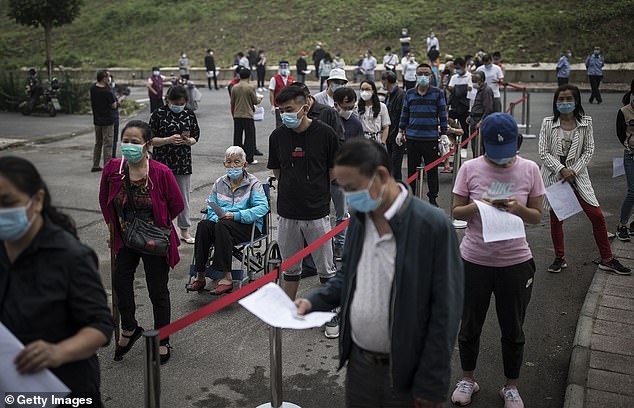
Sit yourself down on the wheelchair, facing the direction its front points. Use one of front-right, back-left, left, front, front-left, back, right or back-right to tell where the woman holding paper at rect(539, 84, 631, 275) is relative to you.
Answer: back-left

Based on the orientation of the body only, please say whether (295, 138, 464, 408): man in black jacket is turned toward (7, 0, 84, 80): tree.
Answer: no

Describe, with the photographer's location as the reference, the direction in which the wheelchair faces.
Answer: facing the viewer and to the left of the viewer

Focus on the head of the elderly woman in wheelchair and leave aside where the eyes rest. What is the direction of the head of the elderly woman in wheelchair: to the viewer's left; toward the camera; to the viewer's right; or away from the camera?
toward the camera

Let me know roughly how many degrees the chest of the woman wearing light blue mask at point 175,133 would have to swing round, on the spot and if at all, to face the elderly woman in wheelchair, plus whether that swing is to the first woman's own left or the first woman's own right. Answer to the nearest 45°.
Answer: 0° — they already face them

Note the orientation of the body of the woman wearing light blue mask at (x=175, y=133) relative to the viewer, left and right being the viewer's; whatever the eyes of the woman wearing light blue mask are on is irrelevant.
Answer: facing the viewer

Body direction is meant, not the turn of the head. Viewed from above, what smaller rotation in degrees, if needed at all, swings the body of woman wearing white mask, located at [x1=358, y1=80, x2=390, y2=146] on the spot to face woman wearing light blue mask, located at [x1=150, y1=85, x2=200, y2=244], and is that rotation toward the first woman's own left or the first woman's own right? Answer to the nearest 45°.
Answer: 0° — they already face them

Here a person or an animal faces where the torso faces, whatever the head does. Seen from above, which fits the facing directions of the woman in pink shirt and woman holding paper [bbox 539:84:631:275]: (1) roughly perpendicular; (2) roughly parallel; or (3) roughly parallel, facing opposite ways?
roughly parallel

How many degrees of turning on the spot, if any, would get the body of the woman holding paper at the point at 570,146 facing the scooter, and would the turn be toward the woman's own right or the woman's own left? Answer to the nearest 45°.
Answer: approximately 135° to the woman's own right

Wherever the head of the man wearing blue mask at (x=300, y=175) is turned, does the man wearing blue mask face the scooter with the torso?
no

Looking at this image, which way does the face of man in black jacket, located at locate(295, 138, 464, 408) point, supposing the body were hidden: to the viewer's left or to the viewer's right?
to the viewer's left

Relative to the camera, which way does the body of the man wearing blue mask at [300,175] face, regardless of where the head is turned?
toward the camera

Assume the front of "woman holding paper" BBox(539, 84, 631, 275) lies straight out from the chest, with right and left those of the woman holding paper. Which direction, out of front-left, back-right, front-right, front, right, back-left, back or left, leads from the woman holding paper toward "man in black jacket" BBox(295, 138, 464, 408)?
front

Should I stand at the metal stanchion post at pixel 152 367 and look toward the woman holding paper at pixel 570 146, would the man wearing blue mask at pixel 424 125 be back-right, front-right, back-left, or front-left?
front-left

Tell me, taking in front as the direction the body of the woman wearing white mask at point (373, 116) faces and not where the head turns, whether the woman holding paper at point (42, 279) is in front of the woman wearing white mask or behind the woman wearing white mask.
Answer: in front

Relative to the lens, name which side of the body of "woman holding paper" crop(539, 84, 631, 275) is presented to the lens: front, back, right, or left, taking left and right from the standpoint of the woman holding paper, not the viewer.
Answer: front

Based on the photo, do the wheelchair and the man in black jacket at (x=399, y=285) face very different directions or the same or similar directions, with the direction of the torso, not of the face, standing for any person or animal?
same or similar directions
